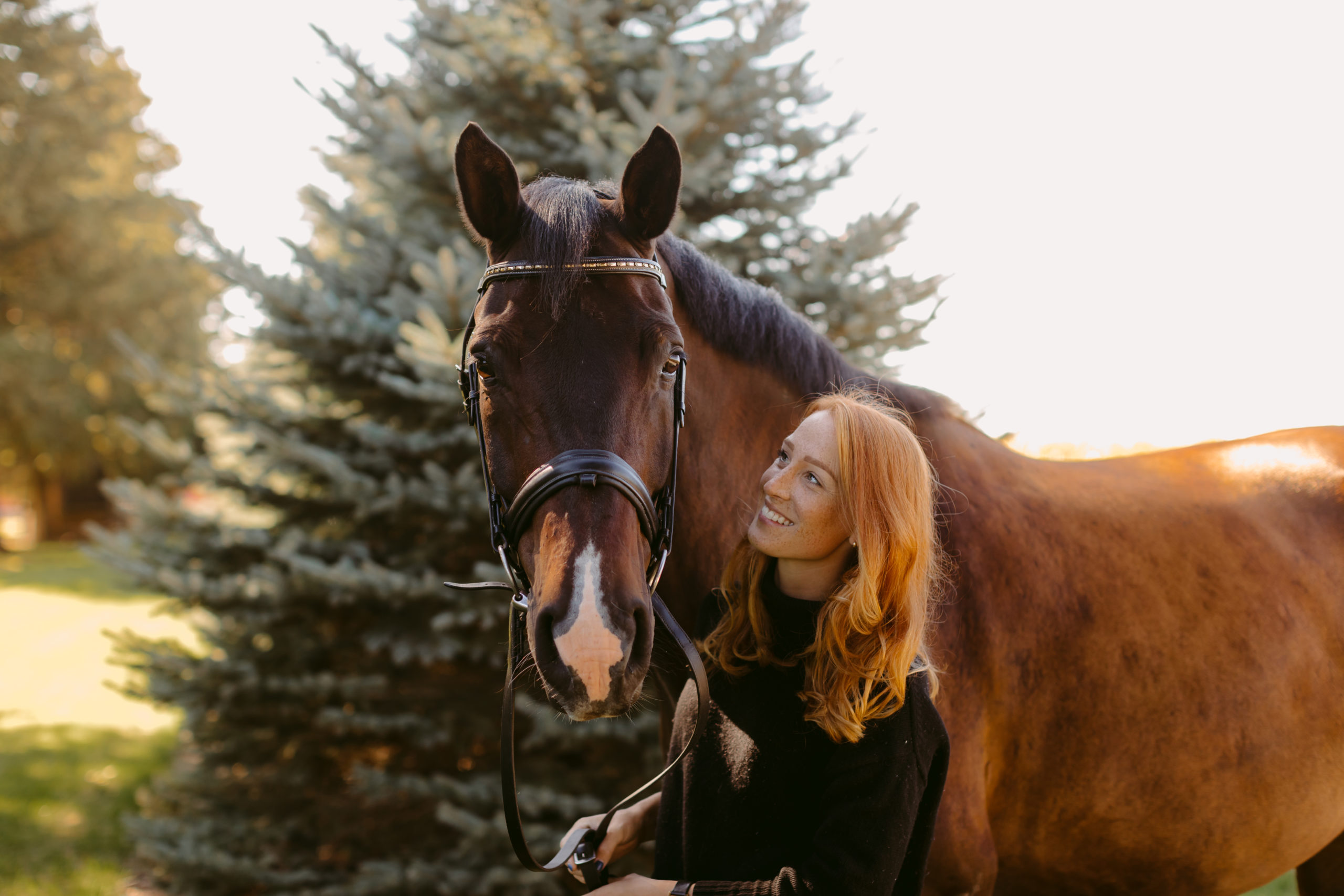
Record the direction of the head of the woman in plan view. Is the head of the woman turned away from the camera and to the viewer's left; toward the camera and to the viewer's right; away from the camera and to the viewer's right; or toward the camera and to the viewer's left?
toward the camera and to the viewer's left

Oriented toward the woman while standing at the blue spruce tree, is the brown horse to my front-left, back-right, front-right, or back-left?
front-left

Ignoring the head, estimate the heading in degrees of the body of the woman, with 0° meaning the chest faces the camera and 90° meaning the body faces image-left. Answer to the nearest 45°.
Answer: approximately 45°

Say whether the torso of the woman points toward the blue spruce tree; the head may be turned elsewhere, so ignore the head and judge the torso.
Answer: no
